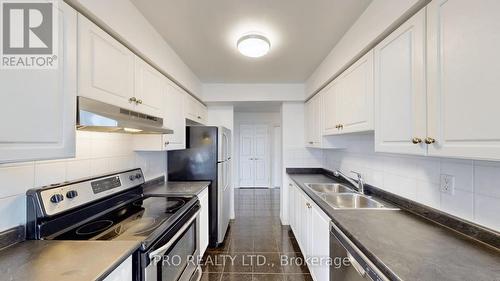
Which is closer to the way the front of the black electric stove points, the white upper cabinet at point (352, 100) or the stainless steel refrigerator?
the white upper cabinet

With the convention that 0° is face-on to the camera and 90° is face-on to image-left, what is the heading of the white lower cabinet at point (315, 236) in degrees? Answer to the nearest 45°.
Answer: approximately 90°

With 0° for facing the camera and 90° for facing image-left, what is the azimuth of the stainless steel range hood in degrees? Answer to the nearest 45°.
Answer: approximately 315°

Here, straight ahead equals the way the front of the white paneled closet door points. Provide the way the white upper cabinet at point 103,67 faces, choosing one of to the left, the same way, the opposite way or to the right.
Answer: to the left

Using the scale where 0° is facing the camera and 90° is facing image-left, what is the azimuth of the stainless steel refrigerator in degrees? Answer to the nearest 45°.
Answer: approximately 270°

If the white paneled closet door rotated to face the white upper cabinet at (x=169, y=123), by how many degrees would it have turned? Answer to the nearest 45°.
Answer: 0° — it already faces it

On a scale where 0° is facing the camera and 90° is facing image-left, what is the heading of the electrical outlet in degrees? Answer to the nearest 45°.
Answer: approximately 45°

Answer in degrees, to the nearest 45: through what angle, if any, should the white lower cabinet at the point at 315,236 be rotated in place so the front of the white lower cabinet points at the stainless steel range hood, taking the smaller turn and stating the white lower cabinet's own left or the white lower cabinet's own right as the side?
approximately 45° to the white lower cabinet's own left
